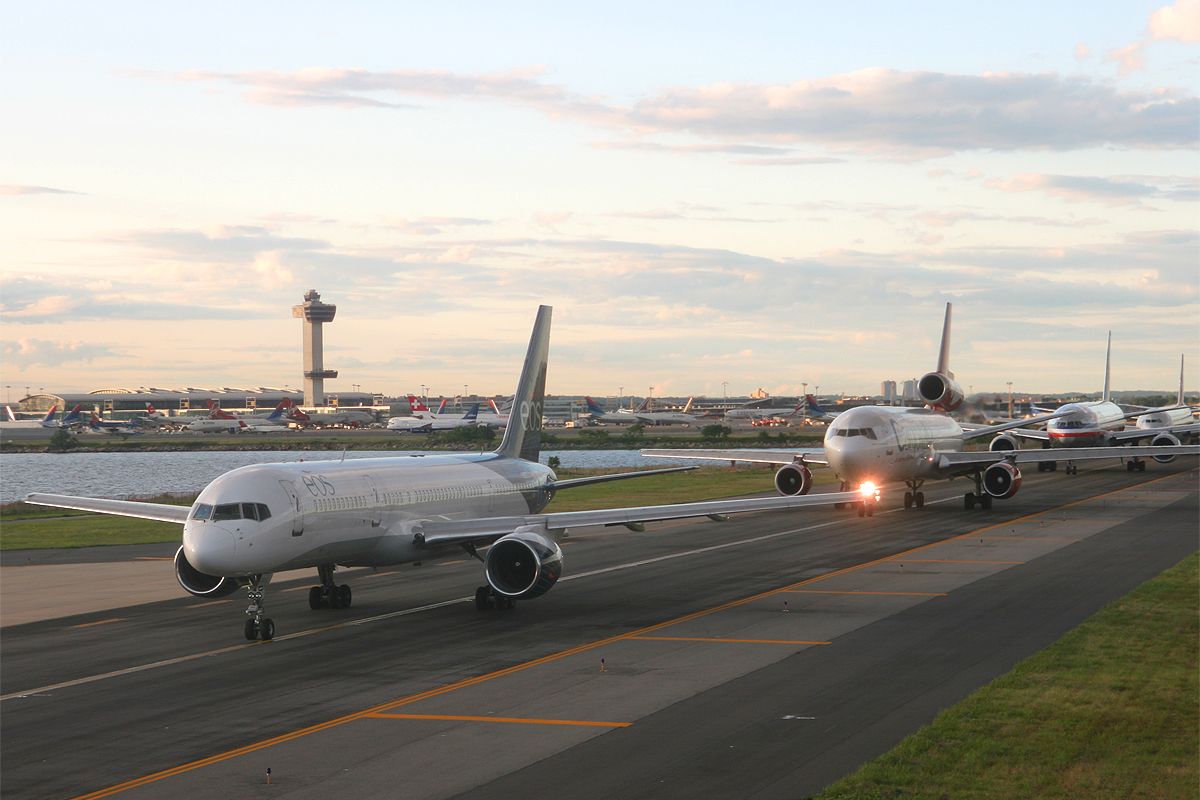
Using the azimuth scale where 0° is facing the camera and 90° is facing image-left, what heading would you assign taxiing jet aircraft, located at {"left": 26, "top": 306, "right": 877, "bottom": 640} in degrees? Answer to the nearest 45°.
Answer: approximately 45°
